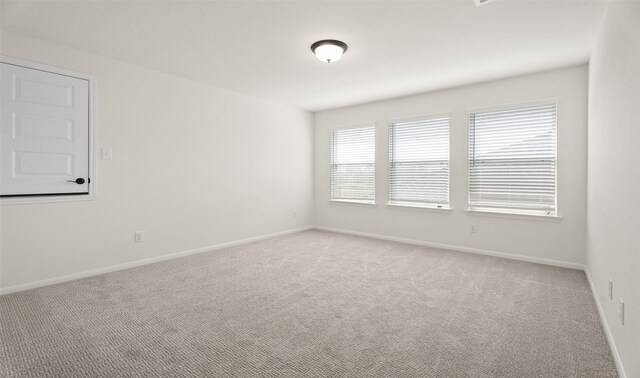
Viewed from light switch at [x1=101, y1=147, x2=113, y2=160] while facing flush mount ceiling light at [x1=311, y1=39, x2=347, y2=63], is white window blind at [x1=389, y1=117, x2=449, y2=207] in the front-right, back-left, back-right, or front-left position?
front-left

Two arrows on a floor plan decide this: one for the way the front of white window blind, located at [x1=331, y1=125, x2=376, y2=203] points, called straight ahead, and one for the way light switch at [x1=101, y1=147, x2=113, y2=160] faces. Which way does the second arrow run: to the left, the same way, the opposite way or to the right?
to the left

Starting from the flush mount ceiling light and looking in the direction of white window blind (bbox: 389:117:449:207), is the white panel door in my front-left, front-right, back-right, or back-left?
back-left

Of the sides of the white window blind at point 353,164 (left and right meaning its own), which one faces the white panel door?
front

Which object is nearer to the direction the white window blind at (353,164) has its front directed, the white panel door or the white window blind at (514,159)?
the white panel door

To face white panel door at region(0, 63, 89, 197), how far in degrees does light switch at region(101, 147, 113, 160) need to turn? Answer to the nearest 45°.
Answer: approximately 90° to its right

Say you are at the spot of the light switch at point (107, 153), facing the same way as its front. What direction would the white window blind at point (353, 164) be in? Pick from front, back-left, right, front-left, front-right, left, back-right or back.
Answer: left

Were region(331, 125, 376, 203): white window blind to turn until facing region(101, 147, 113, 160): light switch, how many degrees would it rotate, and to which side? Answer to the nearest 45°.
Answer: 0° — it already faces it

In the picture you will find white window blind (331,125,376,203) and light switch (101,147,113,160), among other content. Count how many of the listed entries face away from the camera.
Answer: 0

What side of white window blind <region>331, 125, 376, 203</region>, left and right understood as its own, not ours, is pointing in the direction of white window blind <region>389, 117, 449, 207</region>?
left

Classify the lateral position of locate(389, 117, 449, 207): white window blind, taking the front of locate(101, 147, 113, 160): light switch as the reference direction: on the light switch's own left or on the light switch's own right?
on the light switch's own left

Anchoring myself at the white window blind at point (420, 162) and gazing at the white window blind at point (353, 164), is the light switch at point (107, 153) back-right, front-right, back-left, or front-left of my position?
front-left

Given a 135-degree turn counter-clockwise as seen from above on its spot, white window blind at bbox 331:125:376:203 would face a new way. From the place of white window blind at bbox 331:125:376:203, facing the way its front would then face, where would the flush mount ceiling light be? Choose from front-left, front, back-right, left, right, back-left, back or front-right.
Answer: right

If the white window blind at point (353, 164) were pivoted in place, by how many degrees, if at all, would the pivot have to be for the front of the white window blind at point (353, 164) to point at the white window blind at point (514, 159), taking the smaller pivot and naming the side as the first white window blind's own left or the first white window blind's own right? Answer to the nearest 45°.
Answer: approximately 90° to the first white window blind's own left

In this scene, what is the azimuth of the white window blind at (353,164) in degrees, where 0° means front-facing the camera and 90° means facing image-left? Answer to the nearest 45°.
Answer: approximately 45°
